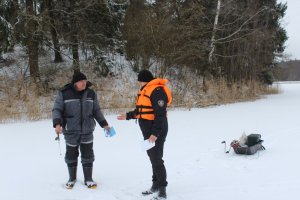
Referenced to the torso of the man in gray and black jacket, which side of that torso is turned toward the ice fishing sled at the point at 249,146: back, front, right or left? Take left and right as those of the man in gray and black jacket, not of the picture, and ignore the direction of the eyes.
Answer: left

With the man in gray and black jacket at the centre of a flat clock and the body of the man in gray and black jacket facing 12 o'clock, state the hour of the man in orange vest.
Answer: The man in orange vest is roughly at 10 o'clock from the man in gray and black jacket.

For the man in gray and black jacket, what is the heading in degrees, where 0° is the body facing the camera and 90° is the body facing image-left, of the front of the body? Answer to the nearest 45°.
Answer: approximately 0°

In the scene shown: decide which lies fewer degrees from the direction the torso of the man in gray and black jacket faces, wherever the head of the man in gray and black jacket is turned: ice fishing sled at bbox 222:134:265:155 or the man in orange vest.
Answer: the man in orange vest
